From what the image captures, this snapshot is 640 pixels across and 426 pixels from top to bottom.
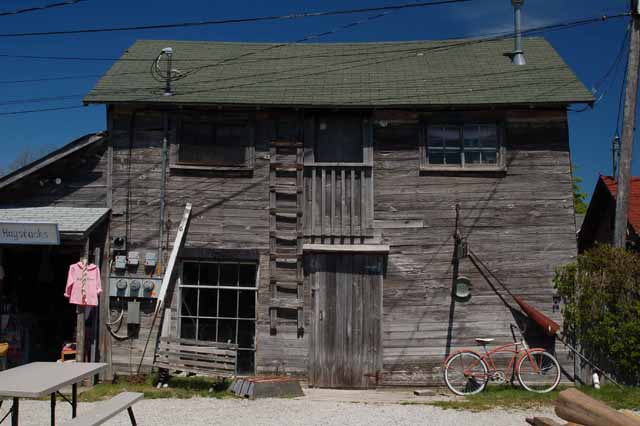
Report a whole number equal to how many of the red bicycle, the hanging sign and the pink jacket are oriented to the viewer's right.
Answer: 1

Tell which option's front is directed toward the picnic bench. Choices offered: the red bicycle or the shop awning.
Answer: the shop awning

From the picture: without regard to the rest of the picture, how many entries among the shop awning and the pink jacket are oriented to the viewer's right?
0

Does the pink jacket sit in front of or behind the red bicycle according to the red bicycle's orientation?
behind

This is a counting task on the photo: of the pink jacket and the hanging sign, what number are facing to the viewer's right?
0

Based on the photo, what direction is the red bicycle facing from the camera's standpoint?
to the viewer's right

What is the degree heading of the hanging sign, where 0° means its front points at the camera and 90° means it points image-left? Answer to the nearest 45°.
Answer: approximately 0°

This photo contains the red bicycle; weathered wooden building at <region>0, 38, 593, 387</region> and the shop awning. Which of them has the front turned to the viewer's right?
the red bicycle

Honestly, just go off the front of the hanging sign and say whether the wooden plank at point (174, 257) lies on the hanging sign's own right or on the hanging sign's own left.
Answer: on the hanging sign's own left
